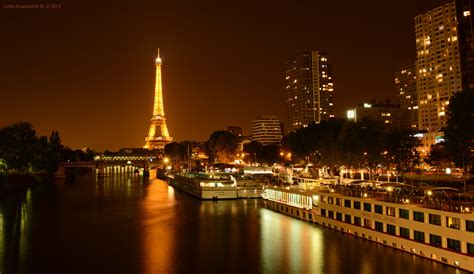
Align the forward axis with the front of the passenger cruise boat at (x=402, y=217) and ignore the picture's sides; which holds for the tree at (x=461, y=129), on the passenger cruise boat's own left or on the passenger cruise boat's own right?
on the passenger cruise boat's own right

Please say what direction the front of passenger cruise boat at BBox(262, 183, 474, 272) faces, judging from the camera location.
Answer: facing away from the viewer and to the left of the viewer
